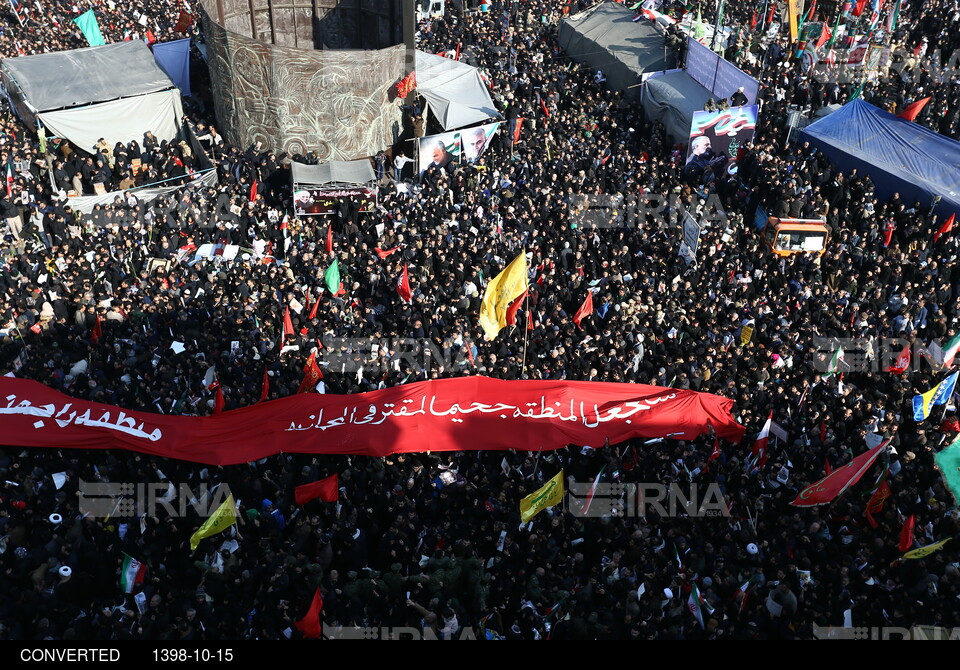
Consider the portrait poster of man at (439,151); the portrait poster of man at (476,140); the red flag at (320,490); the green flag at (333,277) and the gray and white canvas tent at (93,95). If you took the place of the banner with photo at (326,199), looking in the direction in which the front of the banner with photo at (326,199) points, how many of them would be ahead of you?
2

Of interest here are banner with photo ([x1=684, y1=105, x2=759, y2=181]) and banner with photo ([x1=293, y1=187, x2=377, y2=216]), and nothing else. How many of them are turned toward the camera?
2

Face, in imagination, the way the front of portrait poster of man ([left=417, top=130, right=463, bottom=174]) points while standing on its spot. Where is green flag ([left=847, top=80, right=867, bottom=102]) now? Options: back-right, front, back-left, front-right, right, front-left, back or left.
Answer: left

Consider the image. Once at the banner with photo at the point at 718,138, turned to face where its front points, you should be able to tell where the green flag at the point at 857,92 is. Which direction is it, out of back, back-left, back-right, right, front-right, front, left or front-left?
back-left

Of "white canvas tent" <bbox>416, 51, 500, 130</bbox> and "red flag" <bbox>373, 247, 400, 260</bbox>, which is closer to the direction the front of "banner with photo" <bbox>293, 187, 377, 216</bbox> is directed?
the red flag

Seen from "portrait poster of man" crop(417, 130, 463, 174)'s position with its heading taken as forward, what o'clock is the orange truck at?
The orange truck is roughly at 10 o'clock from the portrait poster of man.

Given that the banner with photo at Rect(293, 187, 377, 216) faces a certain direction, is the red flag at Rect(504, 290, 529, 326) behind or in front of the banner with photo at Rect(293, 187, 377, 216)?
in front

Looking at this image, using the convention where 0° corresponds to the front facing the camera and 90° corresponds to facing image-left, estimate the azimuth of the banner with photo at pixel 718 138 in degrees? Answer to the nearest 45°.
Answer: approximately 0°

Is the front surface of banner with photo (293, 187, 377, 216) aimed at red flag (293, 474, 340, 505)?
yes

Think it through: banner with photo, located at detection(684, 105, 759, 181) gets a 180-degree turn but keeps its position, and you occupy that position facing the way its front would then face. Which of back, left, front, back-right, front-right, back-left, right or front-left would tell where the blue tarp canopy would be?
right

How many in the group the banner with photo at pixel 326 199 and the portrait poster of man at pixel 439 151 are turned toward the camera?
2

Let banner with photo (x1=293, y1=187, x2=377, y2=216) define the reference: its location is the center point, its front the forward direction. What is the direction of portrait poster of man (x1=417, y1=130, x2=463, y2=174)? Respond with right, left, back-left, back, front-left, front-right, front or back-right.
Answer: back-left

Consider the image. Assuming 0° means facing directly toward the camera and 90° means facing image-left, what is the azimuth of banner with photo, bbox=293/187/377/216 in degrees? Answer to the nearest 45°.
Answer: approximately 0°

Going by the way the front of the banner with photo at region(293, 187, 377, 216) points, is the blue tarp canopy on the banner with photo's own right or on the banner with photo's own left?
on the banner with photo's own left
